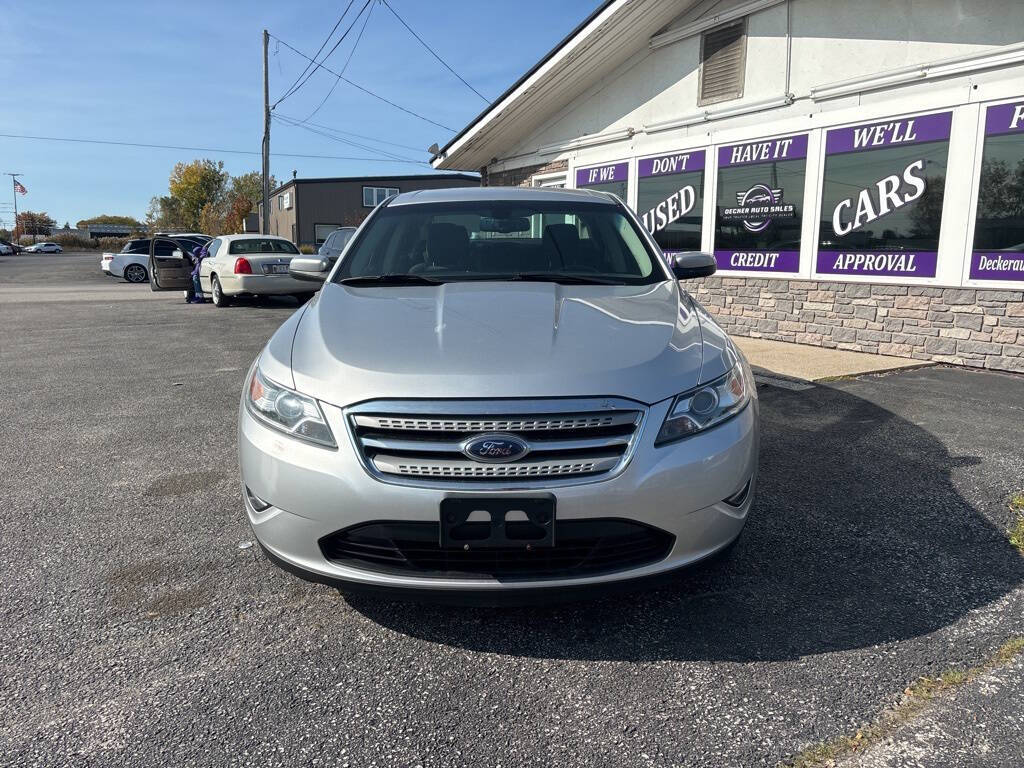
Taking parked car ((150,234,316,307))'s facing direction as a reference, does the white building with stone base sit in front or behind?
behind

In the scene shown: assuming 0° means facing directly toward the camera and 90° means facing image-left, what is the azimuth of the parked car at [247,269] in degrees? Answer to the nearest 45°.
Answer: approximately 135°

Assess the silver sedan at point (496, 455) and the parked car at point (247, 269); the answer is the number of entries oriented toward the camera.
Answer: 1

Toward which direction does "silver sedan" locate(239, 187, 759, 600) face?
toward the camera

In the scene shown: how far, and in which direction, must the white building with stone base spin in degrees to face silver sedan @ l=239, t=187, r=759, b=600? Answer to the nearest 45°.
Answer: approximately 45° to its left

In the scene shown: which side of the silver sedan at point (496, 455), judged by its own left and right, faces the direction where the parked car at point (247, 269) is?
back

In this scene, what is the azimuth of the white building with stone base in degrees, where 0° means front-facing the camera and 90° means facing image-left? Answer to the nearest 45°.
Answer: approximately 45°

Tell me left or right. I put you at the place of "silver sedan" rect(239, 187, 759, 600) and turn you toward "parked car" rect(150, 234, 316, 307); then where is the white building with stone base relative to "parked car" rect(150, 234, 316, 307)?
right

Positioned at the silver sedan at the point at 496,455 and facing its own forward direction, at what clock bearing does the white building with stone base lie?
The white building with stone base is roughly at 7 o'clock from the silver sedan.

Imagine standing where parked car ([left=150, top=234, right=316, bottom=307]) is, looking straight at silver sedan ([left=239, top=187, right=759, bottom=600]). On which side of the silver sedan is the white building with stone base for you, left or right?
left

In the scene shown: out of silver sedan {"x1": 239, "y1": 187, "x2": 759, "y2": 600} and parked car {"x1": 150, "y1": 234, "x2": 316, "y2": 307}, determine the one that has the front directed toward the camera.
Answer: the silver sedan

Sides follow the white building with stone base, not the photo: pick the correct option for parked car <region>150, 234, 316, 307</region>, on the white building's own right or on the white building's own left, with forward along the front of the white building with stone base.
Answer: on the white building's own right
